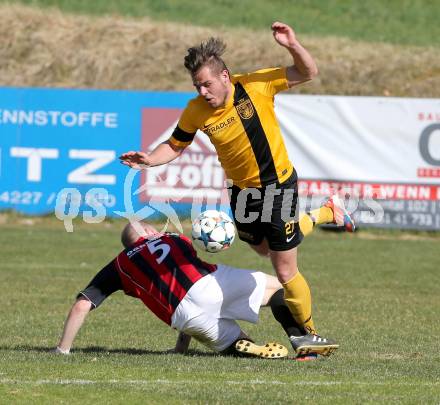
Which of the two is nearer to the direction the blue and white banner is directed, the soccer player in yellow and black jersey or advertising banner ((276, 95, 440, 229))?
the soccer player in yellow and black jersey

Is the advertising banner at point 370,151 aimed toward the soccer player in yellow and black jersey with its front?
yes

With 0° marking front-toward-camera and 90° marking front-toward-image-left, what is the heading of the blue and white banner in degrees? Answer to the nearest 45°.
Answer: approximately 0°

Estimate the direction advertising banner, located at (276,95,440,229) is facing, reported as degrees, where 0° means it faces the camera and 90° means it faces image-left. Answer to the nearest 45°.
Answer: approximately 0°

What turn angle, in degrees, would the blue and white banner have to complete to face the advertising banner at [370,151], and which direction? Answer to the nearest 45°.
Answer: approximately 90° to its left

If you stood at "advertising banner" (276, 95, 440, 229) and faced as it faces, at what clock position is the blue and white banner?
The blue and white banner is roughly at 3 o'clock from the advertising banner.

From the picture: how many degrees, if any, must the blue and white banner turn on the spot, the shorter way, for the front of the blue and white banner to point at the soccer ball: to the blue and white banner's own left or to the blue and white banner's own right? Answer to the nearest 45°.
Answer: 0° — it already faces it

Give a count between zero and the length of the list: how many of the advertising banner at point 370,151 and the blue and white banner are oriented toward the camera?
2
